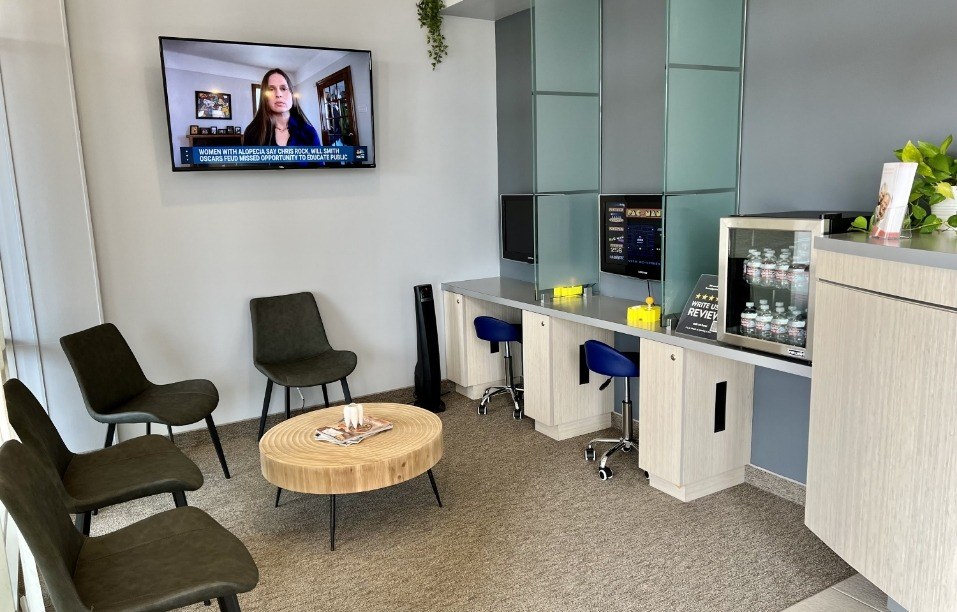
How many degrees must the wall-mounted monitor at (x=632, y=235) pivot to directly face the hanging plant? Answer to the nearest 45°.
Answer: approximately 90° to its right

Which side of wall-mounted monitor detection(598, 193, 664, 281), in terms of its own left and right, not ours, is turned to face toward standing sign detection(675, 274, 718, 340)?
left

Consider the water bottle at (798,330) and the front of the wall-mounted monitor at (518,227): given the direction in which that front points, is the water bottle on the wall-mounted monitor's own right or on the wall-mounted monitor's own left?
on the wall-mounted monitor's own left

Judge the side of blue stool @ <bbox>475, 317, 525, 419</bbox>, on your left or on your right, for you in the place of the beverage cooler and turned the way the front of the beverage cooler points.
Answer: on your right

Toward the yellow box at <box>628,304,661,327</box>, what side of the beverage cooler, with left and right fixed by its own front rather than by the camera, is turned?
right

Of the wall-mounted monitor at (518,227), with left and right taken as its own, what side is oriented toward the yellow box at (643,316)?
left
